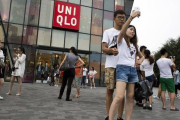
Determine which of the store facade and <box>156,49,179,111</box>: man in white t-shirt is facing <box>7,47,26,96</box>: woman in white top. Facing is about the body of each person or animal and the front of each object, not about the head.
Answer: the store facade

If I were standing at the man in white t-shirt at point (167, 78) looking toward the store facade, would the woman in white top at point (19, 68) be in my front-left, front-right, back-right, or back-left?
front-left

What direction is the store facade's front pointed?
toward the camera

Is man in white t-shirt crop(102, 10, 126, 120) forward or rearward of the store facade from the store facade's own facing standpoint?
forward

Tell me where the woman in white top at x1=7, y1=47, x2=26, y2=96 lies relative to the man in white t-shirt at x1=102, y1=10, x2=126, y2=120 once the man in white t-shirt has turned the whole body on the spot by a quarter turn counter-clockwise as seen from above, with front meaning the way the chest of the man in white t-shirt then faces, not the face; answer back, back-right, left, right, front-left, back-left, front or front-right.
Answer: left

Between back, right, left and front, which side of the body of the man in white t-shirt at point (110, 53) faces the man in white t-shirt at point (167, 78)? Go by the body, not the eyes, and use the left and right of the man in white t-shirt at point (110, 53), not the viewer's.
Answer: left

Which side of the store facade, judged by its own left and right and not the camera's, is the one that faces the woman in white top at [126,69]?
front

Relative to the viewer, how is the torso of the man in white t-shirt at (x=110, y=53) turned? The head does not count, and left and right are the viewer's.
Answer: facing the viewer and to the right of the viewer

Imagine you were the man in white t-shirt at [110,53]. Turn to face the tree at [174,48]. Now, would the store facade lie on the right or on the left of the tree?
left

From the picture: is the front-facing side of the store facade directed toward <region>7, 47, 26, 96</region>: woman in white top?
yes

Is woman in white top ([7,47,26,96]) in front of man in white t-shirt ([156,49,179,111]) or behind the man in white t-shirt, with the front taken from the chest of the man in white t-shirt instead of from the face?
behind
